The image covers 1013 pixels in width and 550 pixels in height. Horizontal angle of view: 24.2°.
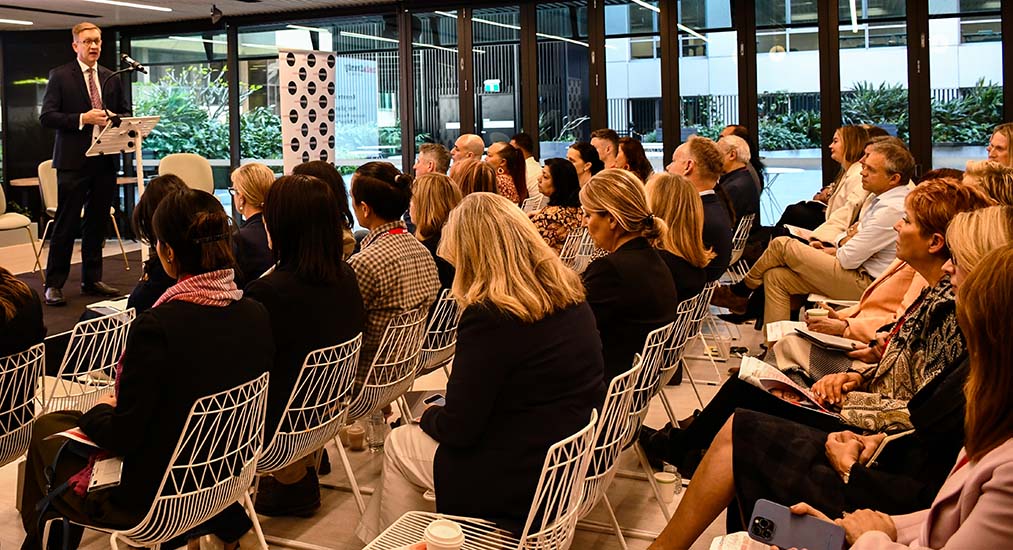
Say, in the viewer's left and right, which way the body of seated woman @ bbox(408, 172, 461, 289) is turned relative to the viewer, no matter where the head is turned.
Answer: facing away from the viewer and to the left of the viewer

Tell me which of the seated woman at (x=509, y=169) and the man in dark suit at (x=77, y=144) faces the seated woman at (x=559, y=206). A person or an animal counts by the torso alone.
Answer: the man in dark suit

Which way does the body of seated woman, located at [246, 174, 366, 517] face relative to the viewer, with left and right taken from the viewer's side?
facing away from the viewer and to the left of the viewer

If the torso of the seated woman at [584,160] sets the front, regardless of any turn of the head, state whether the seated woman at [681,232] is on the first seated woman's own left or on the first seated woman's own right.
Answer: on the first seated woman's own left

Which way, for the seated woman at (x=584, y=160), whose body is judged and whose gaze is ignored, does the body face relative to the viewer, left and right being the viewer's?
facing to the left of the viewer

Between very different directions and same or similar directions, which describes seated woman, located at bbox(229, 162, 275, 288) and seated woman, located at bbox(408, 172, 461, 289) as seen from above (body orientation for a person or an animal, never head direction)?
same or similar directions

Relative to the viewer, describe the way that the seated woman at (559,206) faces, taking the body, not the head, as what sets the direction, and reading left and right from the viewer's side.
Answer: facing to the left of the viewer

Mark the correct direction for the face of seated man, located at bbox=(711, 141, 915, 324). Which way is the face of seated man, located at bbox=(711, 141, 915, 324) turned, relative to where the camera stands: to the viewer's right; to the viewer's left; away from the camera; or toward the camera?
to the viewer's left

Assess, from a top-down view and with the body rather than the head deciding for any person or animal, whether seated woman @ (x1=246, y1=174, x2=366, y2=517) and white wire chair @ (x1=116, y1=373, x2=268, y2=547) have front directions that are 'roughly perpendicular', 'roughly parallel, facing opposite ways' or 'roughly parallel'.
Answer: roughly parallel

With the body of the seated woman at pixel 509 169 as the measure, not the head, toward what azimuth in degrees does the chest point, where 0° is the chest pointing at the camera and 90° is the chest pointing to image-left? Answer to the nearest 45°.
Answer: approximately 90°

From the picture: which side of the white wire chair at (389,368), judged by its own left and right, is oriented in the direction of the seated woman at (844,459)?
back

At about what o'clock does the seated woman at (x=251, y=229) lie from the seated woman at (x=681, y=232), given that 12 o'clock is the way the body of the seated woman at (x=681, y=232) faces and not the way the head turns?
the seated woman at (x=251, y=229) is roughly at 10 o'clock from the seated woman at (x=681, y=232).
